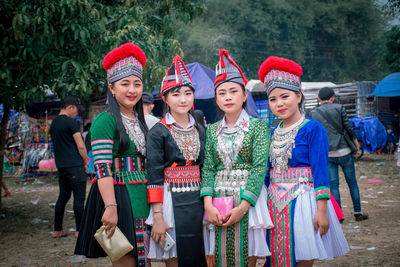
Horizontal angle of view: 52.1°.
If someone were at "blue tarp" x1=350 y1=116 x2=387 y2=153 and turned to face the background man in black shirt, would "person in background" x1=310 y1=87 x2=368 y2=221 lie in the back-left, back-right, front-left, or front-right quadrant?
front-left

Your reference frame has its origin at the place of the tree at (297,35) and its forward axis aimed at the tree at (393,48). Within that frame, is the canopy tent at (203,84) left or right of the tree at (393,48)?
right

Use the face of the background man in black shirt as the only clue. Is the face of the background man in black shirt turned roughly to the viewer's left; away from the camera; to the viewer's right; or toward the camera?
to the viewer's right

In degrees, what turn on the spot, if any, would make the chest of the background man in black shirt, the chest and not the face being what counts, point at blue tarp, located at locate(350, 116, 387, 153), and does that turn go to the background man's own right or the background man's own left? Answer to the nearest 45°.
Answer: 0° — they already face it

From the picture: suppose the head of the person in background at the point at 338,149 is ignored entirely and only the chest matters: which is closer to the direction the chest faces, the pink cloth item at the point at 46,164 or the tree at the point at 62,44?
the pink cloth item
